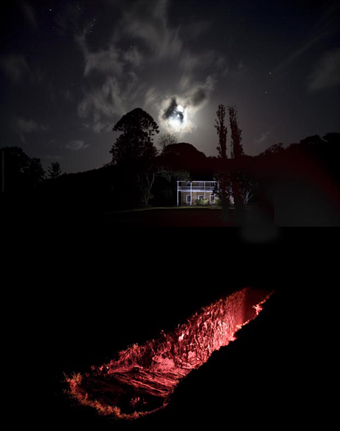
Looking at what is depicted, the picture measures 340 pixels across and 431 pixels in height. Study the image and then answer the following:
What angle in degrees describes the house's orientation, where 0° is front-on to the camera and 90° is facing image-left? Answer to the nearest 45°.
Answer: approximately 0°

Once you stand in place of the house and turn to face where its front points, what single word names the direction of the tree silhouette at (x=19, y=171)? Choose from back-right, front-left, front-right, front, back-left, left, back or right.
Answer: front-right
